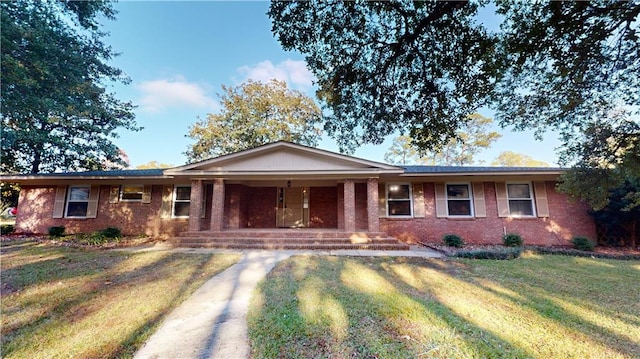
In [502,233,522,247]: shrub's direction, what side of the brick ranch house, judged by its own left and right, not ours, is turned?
left

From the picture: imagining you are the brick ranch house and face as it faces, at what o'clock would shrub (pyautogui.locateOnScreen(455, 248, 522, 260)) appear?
The shrub is roughly at 10 o'clock from the brick ranch house.

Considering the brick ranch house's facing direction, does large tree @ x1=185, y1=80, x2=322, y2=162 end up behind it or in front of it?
behind

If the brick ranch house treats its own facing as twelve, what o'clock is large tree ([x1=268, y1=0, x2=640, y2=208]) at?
The large tree is roughly at 11 o'clock from the brick ranch house.

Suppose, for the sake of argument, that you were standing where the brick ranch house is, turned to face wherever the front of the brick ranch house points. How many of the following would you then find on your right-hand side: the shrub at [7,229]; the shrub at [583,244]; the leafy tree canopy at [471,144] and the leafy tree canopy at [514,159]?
1

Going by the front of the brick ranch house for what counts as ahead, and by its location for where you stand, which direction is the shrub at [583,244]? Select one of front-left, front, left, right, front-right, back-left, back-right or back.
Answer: left

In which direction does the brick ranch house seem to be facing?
toward the camera

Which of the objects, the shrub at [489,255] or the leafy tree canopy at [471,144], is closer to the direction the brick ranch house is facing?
the shrub

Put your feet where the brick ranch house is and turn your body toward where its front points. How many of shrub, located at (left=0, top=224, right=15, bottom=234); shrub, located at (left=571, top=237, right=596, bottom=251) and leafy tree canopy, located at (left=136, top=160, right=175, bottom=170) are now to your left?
1

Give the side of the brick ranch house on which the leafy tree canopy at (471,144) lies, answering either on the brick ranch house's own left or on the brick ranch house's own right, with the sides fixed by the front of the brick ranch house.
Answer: on the brick ranch house's own left

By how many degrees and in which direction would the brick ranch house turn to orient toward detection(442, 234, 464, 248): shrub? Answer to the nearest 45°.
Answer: approximately 90° to its left

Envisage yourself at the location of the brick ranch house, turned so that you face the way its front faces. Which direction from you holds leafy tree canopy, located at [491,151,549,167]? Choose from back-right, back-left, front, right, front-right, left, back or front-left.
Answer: back-left

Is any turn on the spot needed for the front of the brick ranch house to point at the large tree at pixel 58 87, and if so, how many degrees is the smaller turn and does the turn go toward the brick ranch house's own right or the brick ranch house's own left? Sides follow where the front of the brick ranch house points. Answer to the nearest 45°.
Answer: approximately 90° to the brick ranch house's own right
